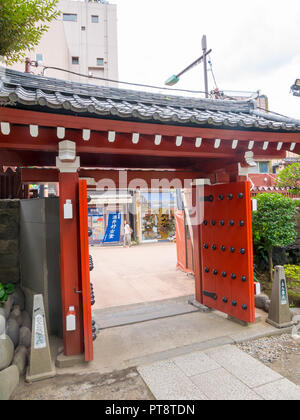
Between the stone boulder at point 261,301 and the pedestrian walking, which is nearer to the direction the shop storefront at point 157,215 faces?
the stone boulder

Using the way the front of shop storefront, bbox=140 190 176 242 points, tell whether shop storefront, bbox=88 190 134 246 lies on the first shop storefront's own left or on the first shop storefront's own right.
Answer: on the first shop storefront's own right

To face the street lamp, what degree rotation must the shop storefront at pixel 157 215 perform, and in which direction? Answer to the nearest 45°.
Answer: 0° — it already faces it

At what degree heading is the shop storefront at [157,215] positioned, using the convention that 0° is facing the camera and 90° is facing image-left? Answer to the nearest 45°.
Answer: approximately 0°

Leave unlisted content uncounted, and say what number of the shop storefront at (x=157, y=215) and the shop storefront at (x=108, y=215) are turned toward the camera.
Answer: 2

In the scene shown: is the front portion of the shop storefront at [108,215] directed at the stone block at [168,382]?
yes

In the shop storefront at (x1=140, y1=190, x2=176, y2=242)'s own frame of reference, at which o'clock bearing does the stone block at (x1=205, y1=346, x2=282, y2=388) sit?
The stone block is roughly at 12 o'clock from the shop storefront.

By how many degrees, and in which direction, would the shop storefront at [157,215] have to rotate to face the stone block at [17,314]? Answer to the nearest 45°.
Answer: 0° — it already faces it
